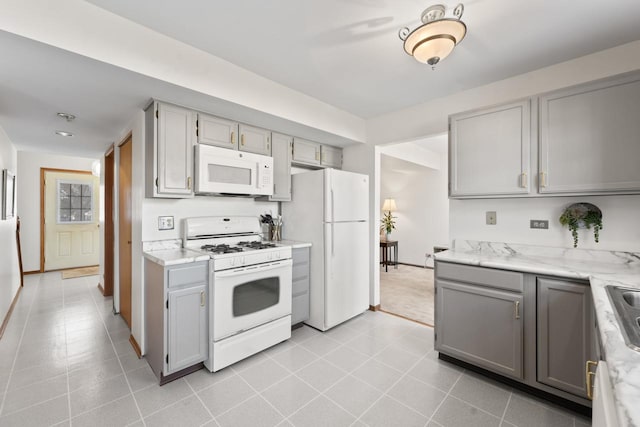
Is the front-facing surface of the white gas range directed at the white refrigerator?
no

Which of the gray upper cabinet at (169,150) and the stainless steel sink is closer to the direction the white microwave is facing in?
the stainless steel sink

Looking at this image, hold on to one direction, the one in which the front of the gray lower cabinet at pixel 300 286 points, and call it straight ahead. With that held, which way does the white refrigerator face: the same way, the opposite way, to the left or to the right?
the same way

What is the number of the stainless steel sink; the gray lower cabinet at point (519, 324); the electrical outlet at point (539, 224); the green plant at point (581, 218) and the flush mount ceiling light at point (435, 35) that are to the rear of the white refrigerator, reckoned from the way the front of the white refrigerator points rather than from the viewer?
0

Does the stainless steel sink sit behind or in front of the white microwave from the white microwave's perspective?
in front

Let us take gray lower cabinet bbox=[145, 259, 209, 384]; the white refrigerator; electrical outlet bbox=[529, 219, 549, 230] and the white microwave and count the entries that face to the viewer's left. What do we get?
0

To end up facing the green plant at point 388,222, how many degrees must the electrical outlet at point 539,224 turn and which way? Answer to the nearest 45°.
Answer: approximately 135° to its right

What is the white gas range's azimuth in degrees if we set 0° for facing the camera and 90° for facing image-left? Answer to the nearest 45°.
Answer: approximately 315°

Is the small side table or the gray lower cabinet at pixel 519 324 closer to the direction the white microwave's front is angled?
the gray lower cabinet

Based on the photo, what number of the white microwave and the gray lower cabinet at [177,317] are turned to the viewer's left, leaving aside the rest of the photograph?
0

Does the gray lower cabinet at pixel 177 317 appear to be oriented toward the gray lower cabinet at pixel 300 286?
no

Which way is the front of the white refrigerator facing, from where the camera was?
facing the viewer and to the right of the viewer

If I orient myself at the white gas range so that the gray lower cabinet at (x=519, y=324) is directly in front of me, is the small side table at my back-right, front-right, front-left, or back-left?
front-left

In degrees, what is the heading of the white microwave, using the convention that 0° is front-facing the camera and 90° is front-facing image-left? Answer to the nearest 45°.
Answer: approximately 315°

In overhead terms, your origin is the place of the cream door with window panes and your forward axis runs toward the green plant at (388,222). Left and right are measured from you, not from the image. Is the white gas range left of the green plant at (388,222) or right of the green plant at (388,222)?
right

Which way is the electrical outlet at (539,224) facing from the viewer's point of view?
toward the camera

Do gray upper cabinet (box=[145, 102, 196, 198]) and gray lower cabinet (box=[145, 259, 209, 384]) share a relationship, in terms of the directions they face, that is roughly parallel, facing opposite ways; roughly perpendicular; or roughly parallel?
roughly parallel

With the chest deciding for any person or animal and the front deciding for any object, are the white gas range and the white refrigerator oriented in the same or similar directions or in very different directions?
same or similar directions

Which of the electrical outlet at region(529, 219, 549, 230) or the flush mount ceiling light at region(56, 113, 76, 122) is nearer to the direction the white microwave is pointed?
the electrical outlet
